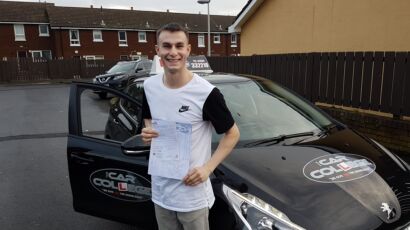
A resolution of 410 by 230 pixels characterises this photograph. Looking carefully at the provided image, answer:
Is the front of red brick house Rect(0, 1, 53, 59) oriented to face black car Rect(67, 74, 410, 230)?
yes

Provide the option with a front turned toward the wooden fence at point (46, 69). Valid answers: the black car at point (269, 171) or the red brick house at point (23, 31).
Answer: the red brick house

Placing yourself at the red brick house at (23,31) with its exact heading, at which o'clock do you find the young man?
The young man is roughly at 12 o'clock from the red brick house.

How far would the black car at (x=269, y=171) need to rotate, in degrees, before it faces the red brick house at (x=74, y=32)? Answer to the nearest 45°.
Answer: approximately 180°

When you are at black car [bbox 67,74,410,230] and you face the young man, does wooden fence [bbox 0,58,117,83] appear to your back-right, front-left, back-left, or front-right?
back-right

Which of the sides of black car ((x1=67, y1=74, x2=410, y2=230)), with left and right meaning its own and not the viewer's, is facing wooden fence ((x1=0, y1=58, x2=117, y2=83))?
back

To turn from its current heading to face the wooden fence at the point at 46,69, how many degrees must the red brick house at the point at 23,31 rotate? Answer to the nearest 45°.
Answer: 0° — it already faces it
